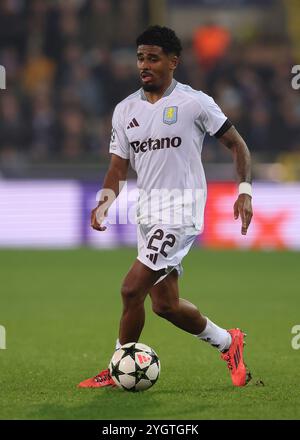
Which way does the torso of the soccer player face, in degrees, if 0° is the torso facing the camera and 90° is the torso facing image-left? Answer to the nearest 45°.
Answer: approximately 45°

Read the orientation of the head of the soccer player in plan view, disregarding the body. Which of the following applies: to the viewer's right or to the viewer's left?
to the viewer's left
